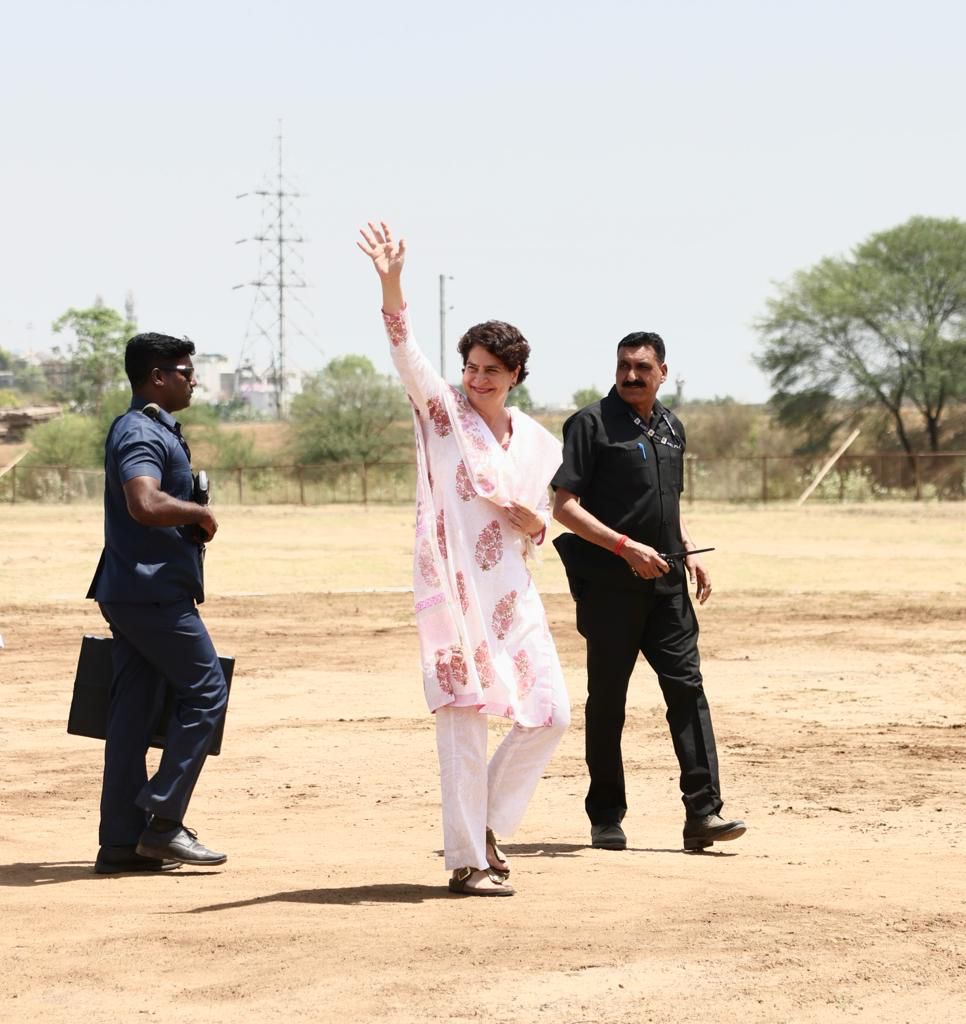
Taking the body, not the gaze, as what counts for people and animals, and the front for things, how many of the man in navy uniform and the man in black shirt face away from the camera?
0

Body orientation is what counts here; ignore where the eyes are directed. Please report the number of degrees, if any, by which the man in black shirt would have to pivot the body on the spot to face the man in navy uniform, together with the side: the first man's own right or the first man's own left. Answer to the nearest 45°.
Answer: approximately 90° to the first man's own right

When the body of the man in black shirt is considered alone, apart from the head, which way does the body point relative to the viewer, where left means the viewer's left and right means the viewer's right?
facing the viewer and to the right of the viewer

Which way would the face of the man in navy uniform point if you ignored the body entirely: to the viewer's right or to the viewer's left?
to the viewer's right

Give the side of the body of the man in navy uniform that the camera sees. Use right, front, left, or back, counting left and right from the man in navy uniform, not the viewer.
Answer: right

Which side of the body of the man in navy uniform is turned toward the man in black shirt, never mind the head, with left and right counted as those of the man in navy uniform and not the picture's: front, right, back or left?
front
